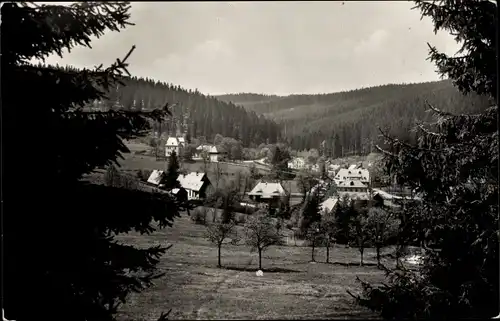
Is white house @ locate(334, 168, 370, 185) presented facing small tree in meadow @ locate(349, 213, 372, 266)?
yes

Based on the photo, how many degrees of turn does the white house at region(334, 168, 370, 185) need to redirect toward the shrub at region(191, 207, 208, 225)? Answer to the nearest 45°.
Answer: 0° — it already faces it

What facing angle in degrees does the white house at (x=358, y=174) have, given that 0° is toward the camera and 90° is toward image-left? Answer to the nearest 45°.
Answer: approximately 0°

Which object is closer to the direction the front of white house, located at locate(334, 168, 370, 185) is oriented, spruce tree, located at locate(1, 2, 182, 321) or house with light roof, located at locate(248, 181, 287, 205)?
the spruce tree

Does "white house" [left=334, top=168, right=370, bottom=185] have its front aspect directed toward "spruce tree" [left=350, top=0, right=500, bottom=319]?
yes
